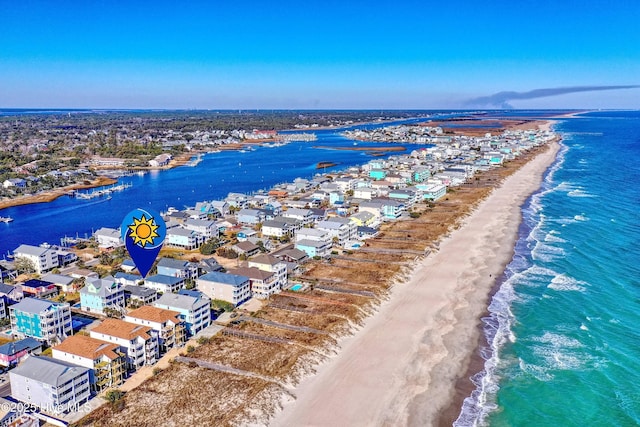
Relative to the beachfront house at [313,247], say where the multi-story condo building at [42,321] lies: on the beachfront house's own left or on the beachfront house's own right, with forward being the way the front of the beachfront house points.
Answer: on the beachfront house's own right

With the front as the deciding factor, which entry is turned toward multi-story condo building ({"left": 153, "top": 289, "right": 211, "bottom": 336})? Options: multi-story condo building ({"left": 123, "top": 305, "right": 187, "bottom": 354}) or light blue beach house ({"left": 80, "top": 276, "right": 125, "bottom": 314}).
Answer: the light blue beach house

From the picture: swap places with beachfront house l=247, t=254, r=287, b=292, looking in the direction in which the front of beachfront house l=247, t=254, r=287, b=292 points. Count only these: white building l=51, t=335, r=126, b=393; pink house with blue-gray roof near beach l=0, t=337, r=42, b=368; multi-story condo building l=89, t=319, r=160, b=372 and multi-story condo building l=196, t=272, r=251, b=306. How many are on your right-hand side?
4

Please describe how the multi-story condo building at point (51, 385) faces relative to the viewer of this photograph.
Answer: facing the viewer and to the right of the viewer

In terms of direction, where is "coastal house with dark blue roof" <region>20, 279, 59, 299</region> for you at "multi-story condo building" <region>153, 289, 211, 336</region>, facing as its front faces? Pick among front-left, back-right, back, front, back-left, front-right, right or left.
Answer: back

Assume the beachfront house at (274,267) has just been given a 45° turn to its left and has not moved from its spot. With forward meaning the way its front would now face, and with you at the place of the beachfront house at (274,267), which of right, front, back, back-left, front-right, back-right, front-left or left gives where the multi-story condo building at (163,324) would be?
back-right

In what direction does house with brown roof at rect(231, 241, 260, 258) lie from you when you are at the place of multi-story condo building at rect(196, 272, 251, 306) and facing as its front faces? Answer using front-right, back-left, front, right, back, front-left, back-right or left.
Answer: back-left

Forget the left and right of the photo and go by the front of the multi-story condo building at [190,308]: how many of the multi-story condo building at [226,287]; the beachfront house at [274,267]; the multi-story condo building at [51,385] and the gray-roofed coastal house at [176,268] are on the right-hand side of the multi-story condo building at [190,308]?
1

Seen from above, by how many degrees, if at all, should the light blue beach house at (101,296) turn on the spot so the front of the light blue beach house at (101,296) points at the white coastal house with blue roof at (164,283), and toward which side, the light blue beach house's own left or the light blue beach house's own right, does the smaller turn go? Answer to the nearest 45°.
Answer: approximately 45° to the light blue beach house's own left

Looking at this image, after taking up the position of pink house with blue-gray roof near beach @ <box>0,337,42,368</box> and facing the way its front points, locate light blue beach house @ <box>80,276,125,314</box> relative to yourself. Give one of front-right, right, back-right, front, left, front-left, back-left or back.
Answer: left

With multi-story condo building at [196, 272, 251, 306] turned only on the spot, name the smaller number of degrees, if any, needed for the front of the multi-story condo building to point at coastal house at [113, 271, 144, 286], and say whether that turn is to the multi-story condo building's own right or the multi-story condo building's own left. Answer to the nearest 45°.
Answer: approximately 180°

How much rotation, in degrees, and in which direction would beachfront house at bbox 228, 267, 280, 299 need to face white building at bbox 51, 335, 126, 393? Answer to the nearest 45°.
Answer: approximately 90° to its right

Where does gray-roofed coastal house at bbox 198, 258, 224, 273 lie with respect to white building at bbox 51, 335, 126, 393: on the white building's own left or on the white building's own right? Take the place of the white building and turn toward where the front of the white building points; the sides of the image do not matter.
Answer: on the white building's own left

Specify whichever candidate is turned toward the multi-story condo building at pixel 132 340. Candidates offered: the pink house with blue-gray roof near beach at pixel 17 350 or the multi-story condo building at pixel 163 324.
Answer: the pink house with blue-gray roof near beach
